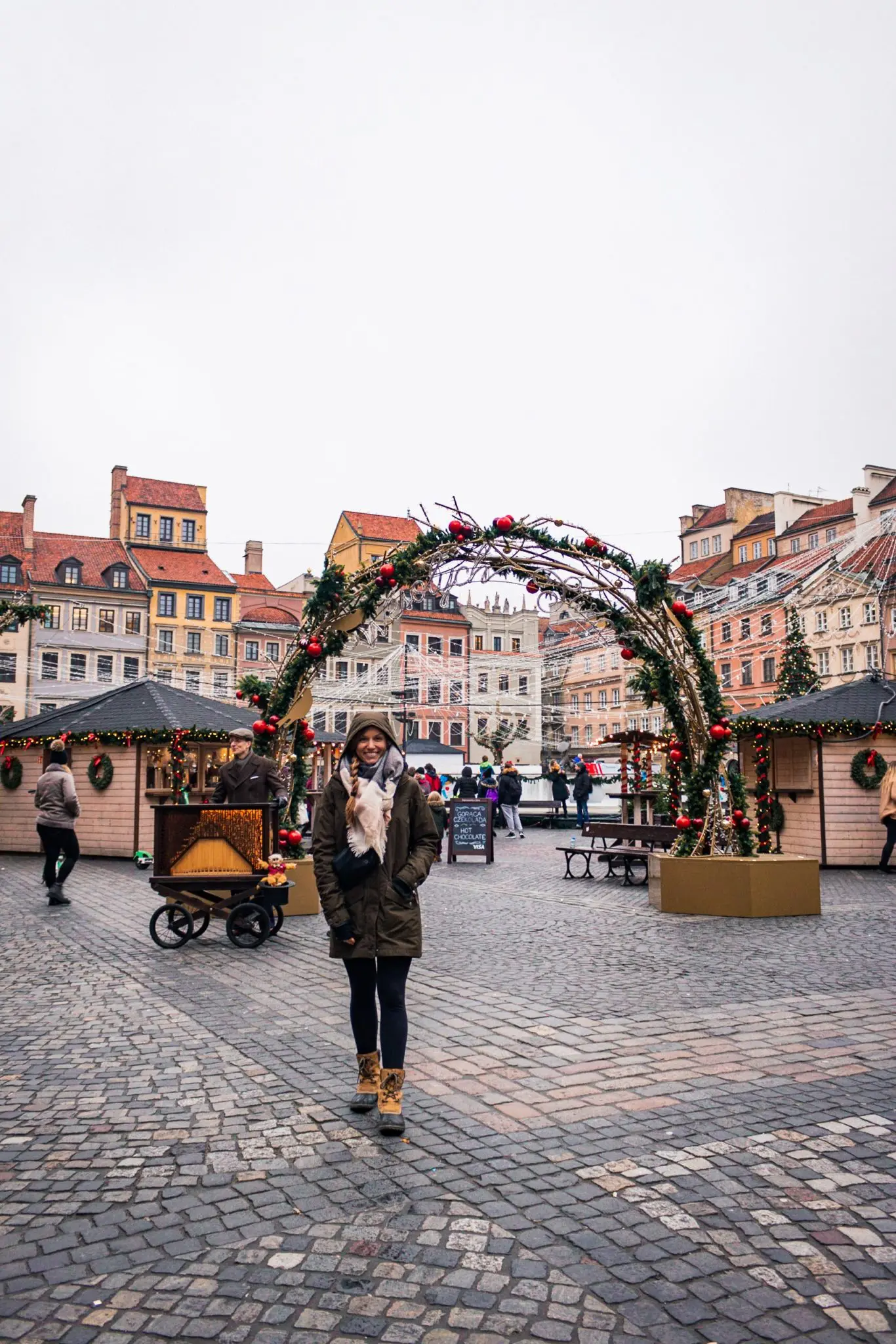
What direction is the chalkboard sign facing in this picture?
toward the camera

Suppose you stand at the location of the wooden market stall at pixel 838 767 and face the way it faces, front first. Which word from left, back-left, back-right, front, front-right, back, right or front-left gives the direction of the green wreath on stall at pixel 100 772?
front-right

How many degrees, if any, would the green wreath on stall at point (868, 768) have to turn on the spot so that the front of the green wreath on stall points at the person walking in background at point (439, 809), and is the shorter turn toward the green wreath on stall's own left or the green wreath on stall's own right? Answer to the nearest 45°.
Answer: approximately 90° to the green wreath on stall's own right

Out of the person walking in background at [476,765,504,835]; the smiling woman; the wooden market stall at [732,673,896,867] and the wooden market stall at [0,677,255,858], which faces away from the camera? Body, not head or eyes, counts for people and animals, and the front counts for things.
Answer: the person walking in background

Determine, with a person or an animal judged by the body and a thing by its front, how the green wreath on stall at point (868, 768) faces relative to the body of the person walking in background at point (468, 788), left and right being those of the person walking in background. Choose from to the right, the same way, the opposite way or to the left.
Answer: the opposite way

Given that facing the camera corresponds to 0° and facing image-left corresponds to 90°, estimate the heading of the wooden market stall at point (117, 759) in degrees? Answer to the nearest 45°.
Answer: approximately 315°

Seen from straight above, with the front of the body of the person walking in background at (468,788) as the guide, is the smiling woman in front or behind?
behind

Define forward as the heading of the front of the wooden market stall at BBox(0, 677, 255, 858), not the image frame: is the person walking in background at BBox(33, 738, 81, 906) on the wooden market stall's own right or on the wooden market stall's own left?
on the wooden market stall's own right

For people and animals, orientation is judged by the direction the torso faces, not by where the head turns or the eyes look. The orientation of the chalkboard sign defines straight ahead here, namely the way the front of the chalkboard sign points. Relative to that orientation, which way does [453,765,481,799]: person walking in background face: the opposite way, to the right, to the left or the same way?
the opposite way

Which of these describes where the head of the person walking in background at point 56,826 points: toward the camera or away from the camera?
away from the camera

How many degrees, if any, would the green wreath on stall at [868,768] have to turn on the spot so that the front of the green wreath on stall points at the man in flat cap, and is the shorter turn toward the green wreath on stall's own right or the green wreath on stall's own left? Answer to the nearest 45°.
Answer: approximately 45° to the green wreath on stall's own right

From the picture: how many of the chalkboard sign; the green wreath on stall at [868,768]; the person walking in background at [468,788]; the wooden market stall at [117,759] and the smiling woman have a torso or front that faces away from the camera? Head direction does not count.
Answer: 1

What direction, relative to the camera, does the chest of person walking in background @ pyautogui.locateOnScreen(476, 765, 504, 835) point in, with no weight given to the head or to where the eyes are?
away from the camera

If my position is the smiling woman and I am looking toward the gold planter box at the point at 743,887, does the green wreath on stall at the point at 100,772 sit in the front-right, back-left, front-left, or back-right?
front-left

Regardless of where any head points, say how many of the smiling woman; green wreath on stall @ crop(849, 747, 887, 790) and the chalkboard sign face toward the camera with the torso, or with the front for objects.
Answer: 3

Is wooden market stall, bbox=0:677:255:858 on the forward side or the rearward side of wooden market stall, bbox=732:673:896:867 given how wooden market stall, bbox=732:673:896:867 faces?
on the forward side
